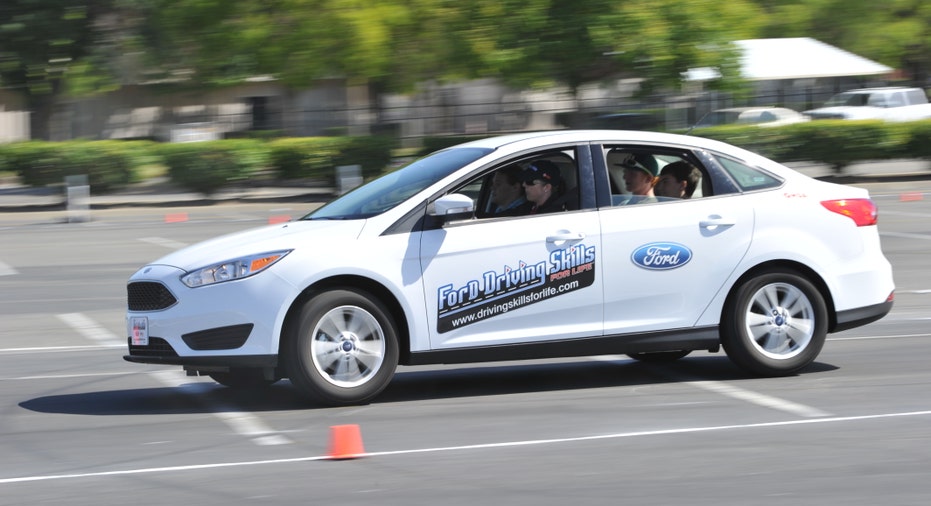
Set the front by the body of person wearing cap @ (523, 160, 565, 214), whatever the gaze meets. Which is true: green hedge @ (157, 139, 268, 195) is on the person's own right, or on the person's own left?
on the person's own right

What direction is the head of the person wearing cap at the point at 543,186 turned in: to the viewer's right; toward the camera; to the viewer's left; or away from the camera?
to the viewer's left

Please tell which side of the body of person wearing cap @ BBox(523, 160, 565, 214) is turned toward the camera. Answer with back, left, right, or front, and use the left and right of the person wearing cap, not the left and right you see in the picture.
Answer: left

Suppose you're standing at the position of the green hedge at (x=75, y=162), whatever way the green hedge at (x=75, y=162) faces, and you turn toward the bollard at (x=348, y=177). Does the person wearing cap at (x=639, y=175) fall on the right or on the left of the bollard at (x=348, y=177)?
right

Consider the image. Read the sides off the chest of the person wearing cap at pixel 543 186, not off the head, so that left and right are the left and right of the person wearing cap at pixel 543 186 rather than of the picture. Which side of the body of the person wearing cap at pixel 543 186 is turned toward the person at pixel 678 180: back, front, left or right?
back

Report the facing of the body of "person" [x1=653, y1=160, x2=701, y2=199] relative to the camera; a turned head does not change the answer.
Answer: to the viewer's left

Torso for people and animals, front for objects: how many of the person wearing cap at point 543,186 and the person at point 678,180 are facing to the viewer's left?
2

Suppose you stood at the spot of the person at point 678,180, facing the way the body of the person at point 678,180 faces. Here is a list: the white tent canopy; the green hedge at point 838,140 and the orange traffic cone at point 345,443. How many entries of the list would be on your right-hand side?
2
